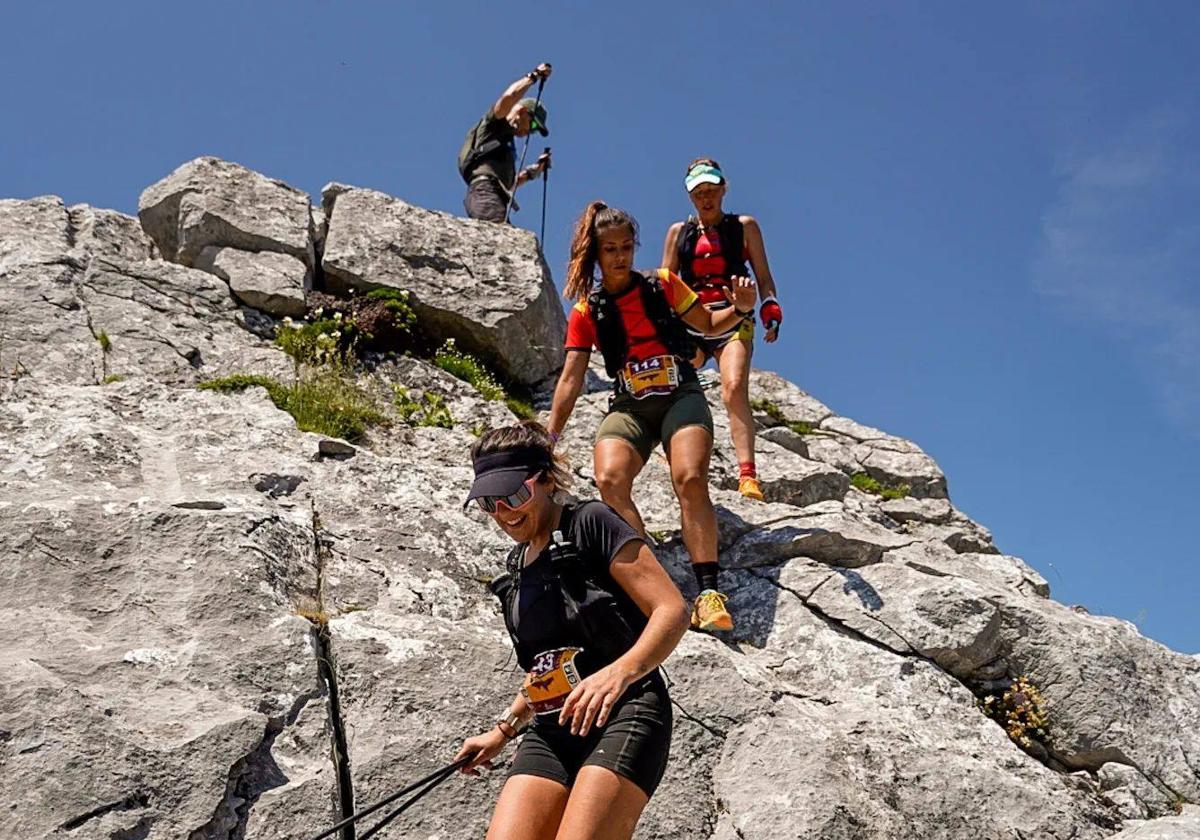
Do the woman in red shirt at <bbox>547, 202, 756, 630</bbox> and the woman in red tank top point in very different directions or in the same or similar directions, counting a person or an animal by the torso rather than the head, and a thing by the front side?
same or similar directions

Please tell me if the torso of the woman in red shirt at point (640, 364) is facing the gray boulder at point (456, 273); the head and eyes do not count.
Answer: no

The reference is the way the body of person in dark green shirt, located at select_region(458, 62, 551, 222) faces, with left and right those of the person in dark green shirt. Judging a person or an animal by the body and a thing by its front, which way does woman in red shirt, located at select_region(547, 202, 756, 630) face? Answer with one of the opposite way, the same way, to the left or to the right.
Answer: to the right

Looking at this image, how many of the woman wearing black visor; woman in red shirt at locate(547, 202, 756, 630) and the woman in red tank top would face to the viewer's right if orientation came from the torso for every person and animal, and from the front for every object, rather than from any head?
0

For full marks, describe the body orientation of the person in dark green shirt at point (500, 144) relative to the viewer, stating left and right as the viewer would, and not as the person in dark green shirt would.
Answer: facing to the right of the viewer

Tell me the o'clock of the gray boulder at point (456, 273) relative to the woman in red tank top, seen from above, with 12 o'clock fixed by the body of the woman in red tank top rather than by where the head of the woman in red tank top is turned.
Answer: The gray boulder is roughly at 4 o'clock from the woman in red tank top.

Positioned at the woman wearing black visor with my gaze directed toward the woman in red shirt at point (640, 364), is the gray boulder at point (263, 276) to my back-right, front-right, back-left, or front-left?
front-left

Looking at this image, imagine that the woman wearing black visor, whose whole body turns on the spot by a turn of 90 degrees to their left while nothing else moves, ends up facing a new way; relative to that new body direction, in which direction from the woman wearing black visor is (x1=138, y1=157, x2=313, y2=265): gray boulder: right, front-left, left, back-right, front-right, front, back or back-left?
back

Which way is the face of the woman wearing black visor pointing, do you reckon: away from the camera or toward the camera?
toward the camera

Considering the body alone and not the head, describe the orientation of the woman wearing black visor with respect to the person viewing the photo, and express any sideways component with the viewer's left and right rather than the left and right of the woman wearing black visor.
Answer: facing the viewer and to the left of the viewer

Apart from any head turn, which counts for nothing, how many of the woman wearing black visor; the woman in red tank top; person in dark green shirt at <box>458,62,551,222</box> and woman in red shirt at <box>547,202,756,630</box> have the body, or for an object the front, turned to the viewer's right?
1

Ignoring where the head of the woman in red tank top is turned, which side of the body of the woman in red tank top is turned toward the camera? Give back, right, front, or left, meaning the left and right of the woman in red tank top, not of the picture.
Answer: front

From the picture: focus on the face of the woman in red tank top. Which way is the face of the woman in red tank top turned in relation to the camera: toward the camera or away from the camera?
toward the camera

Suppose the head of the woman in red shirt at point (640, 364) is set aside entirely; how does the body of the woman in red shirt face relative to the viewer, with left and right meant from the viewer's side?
facing the viewer

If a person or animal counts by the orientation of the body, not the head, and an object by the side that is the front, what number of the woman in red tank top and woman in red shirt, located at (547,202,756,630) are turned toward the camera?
2
